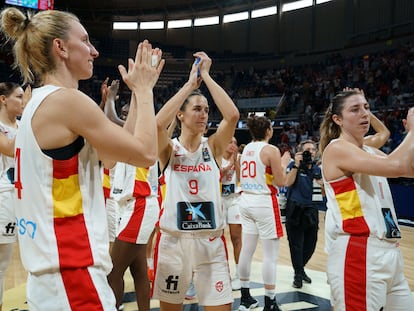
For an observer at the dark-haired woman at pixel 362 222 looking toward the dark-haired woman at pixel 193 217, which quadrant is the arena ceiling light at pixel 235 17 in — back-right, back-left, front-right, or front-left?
front-right

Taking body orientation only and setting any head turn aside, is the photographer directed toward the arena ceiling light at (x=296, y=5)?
no

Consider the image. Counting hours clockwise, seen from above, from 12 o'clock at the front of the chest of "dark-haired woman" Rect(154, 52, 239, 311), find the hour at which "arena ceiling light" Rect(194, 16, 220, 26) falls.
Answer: The arena ceiling light is roughly at 6 o'clock from the dark-haired woman.

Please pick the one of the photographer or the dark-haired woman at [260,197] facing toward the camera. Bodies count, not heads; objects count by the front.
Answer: the photographer

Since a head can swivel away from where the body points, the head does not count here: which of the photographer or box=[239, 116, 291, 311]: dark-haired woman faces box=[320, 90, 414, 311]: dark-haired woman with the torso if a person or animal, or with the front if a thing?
the photographer

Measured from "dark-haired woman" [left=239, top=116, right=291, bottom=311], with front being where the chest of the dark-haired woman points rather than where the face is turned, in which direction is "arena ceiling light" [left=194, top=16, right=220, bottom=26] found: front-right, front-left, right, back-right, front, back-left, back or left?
front-left

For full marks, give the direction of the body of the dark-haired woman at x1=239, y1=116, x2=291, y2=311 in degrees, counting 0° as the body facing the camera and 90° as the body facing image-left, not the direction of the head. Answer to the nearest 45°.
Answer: approximately 225°

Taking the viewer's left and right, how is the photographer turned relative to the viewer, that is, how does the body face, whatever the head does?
facing the viewer

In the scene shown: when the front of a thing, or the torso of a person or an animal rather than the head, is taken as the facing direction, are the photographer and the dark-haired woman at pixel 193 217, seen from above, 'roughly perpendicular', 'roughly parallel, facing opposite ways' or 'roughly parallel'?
roughly parallel

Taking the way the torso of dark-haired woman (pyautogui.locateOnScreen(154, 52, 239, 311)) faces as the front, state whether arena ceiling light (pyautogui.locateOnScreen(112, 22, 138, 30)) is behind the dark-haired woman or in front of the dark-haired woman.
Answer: behind

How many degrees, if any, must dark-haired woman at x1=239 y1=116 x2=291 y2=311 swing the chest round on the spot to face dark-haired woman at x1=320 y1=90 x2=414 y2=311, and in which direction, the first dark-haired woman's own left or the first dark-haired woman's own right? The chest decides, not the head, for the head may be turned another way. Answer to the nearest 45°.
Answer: approximately 135° to the first dark-haired woman's own right

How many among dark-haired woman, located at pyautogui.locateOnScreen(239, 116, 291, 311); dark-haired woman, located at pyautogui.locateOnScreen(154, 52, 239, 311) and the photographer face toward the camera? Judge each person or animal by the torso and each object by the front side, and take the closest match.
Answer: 2

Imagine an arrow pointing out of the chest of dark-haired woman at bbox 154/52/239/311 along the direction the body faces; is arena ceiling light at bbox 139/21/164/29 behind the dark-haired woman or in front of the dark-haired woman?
behind
